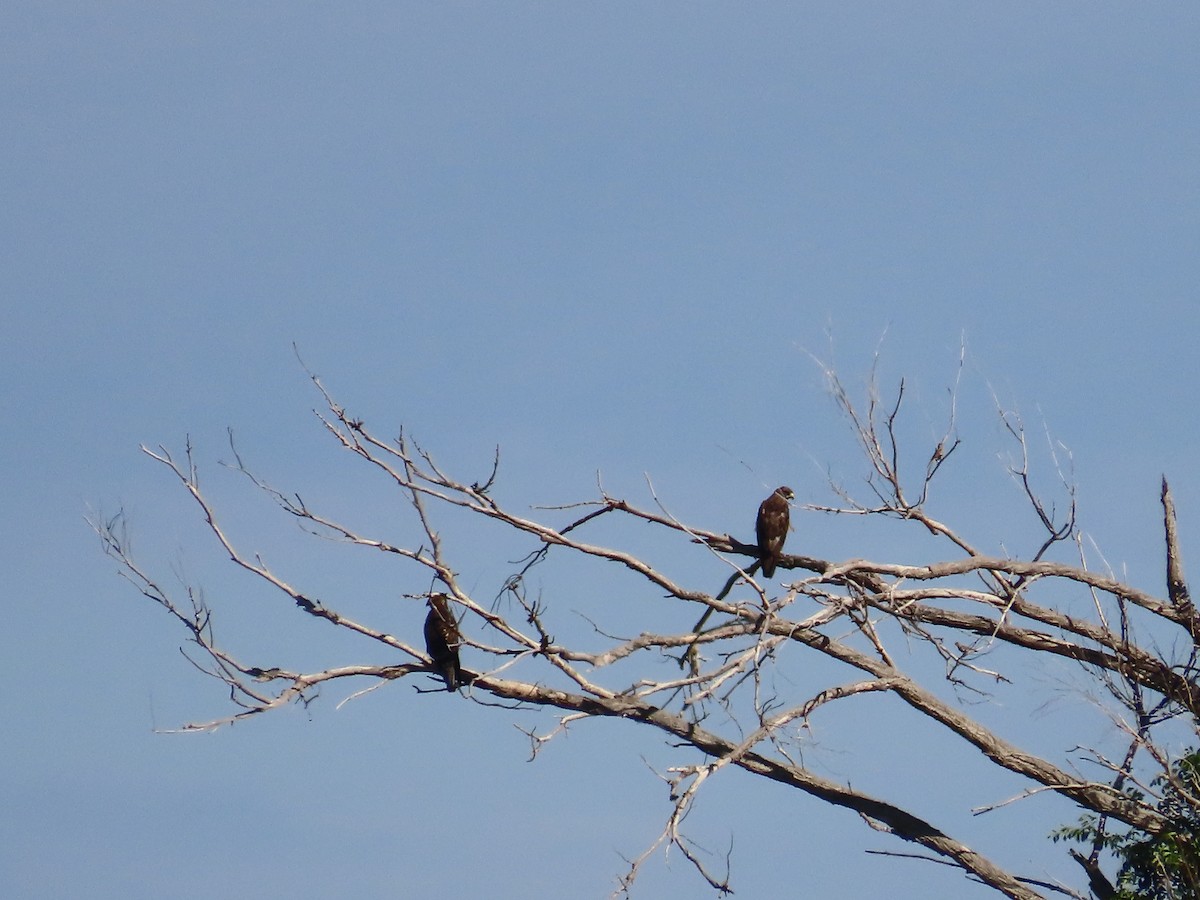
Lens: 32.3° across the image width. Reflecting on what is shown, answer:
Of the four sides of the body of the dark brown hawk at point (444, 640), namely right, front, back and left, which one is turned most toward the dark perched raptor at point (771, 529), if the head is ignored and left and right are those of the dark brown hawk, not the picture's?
right

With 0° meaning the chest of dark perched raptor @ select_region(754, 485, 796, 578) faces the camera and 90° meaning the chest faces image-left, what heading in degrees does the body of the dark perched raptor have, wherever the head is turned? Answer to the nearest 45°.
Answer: approximately 225°

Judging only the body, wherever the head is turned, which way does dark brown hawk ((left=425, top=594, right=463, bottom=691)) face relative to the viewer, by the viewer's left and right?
facing away from the viewer and to the left of the viewer
